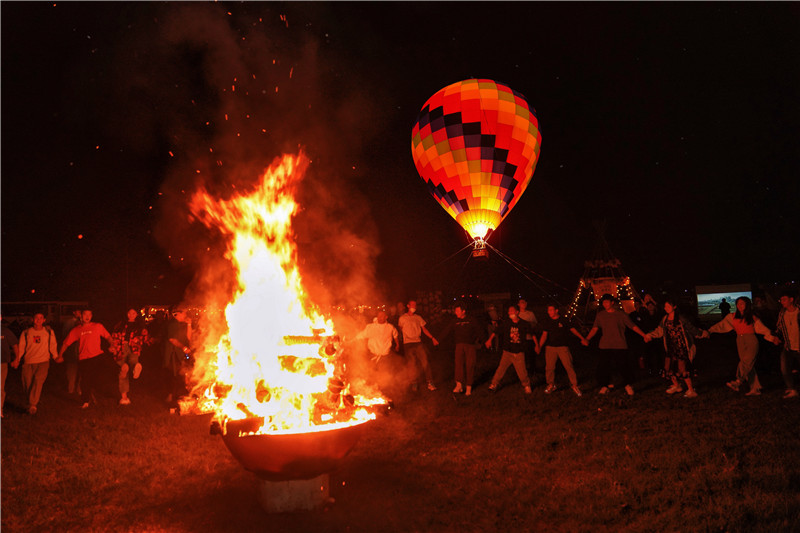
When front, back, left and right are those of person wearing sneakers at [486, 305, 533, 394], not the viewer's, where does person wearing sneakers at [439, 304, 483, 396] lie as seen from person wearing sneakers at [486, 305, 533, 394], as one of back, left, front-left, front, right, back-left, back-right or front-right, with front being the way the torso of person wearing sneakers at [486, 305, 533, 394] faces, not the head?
right

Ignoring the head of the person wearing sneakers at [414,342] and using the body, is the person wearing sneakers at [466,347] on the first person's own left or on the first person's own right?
on the first person's own left

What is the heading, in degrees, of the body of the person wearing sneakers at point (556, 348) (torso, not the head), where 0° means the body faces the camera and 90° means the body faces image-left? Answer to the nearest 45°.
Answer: approximately 0°

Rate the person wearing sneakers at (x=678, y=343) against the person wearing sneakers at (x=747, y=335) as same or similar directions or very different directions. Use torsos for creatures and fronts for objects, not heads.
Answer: same or similar directions

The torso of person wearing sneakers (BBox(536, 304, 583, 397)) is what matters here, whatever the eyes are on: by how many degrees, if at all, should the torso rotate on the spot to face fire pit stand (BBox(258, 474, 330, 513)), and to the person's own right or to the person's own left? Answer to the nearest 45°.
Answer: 0° — they already face it

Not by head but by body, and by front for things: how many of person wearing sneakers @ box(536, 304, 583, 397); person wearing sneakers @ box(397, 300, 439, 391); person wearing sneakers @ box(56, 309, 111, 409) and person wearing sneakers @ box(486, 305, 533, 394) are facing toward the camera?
4

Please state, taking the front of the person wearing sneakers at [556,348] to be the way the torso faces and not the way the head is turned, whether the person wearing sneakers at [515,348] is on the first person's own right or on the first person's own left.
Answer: on the first person's own right

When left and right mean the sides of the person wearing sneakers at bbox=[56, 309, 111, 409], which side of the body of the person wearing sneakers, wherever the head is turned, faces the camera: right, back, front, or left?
front

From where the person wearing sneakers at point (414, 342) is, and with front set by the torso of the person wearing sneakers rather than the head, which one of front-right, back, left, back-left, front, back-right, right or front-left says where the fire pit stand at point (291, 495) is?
front

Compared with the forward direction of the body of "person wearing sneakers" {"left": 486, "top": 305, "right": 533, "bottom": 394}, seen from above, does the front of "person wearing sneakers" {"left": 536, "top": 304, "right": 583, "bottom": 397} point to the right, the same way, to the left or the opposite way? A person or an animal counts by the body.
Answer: the same way

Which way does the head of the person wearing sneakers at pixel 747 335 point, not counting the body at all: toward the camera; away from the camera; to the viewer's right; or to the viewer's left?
toward the camera

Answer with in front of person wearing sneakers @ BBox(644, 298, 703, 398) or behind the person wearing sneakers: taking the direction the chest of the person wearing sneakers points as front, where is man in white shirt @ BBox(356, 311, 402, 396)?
in front

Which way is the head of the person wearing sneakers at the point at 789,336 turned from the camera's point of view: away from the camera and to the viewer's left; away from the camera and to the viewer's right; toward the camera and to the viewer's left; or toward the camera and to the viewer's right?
toward the camera and to the viewer's left

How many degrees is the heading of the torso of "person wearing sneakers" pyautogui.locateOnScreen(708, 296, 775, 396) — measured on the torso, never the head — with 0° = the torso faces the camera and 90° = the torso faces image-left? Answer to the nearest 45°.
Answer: approximately 45°
